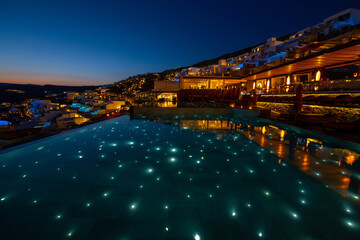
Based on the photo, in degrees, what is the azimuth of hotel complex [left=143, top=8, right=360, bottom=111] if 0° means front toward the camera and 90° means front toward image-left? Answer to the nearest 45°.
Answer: approximately 45°

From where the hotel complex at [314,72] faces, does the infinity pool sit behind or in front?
in front
